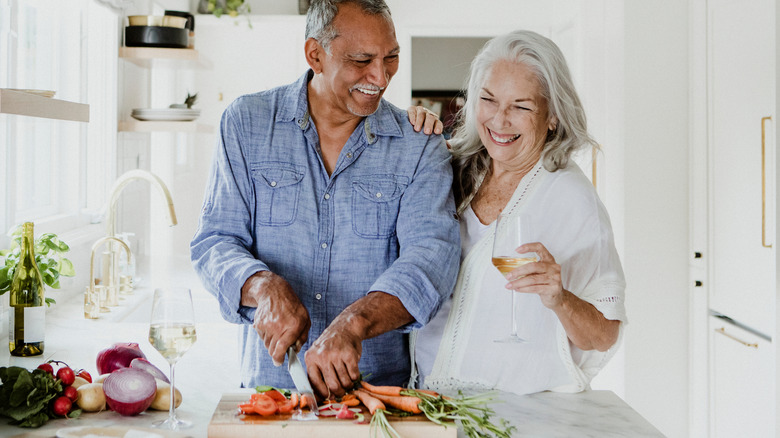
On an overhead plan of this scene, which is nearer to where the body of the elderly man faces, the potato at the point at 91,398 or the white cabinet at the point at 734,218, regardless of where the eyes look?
the potato

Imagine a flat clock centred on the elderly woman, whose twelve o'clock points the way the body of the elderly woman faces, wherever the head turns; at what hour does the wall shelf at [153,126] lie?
The wall shelf is roughly at 3 o'clock from the elderly woman.

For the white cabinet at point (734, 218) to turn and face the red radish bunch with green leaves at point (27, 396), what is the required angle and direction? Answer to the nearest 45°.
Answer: approximately 45° to its left

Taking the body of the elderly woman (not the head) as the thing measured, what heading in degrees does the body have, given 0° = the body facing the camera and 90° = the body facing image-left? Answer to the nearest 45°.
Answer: approximately 45°

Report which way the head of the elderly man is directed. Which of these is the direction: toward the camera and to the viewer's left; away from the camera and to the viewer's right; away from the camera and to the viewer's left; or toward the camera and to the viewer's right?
toward the camera and to the viewer's right

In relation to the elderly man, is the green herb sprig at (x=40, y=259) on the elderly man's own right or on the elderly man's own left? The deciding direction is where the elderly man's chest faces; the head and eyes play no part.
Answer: on the elderly man's own right

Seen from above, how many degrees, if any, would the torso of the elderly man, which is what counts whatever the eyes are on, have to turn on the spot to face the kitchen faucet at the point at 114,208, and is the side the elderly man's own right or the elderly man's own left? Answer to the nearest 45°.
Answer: approximately 135° to the elderly man's own right

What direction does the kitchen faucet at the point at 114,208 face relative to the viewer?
to the viewer's right

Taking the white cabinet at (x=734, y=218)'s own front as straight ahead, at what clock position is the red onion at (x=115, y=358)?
The red onion is roughly at 10 o'clock from the white cabinet.

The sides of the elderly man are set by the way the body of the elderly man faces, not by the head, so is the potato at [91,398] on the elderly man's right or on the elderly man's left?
on the elderly man's right

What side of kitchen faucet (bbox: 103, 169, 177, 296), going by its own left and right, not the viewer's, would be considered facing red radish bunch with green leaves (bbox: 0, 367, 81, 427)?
right
